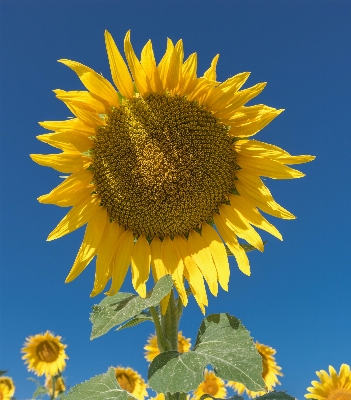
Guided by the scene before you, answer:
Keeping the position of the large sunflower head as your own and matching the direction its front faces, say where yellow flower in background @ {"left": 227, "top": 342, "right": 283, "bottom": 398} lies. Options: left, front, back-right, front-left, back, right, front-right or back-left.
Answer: back

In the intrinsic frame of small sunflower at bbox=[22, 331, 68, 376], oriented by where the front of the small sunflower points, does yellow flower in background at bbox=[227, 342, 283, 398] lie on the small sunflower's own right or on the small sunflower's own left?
on the small sunflower's own left

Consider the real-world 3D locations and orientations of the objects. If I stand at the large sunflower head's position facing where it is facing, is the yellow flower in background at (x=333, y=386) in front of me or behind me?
behind

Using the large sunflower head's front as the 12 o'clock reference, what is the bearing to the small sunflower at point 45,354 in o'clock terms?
The small sunflower is roughly at 5 o'clock from the large sunflower head.

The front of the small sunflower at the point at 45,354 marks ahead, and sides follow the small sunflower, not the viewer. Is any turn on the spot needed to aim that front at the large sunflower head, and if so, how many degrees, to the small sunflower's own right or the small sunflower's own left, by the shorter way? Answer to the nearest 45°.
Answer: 0° — it already faces it

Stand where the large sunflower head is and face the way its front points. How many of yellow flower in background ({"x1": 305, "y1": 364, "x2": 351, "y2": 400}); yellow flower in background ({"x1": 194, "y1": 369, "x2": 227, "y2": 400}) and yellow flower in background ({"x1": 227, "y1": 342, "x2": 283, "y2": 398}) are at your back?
3

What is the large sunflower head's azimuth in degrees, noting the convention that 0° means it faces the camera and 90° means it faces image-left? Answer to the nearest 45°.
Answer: approximately 0°

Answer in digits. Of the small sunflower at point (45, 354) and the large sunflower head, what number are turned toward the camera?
2
